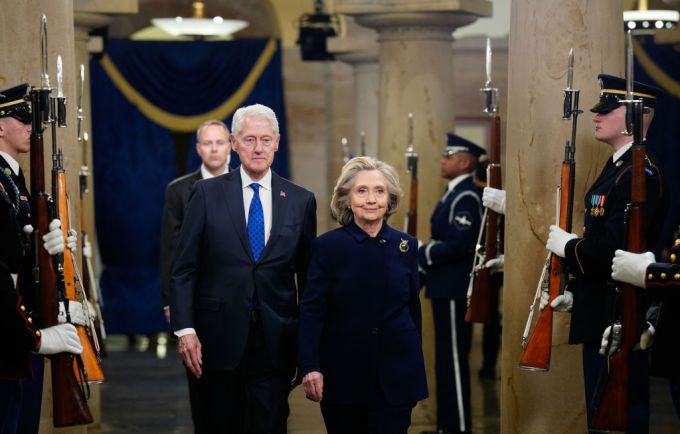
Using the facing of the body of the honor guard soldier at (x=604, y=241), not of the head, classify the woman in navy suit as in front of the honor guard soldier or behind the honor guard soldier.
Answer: in front

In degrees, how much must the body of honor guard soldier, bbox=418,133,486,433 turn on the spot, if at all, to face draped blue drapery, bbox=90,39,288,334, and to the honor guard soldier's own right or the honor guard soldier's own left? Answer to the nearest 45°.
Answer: approximately 45° to the honor guard soldier's own right

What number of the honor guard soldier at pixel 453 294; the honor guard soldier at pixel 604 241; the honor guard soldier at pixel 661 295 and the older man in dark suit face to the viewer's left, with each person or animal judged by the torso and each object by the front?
3

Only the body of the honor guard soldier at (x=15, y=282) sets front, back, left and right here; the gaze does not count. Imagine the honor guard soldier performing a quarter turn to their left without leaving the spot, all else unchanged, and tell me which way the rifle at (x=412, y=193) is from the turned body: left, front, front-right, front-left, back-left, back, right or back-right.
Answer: front-right

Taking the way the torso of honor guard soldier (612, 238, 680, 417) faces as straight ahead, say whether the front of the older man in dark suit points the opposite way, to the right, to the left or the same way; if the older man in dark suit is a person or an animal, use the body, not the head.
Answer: to the left

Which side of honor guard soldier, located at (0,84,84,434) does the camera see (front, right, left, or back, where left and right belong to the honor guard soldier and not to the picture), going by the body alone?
right

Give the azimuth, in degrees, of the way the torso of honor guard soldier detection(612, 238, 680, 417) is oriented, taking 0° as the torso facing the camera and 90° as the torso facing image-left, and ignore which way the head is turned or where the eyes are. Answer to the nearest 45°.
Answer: approximately 90°

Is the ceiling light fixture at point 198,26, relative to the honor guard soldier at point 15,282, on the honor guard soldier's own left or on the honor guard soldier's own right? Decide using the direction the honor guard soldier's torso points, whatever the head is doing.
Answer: on the honor guard soldier's own left

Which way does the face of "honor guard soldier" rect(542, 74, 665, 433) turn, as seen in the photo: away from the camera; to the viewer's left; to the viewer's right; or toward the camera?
to the viewer's left

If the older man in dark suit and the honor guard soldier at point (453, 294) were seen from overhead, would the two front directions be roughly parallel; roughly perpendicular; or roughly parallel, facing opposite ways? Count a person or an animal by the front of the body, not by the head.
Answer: roughly perpendicular

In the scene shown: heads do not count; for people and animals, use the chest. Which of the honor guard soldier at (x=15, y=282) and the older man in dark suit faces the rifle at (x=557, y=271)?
the honor guard soldier

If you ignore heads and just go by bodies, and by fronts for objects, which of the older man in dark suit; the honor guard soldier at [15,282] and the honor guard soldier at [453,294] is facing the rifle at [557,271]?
the honor guard soldier at [15,282]

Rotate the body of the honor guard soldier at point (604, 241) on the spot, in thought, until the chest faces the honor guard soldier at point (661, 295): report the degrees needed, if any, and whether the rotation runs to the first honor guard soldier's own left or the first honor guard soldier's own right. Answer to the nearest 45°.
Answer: approximately 135° to the first honor guard soldier's own left

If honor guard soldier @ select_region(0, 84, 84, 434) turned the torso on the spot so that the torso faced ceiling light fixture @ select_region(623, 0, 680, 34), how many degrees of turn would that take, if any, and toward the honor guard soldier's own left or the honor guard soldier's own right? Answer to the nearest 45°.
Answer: approximately 45° to the honor guard soldier's own left
